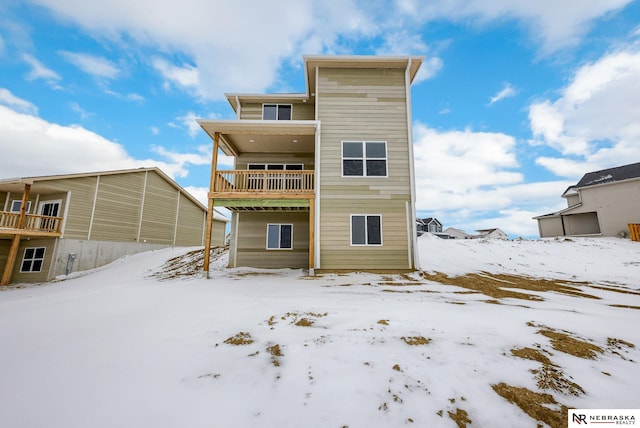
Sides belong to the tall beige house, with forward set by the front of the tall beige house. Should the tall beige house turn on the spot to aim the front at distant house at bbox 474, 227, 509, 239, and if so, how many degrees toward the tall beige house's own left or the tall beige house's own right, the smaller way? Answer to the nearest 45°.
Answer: approximately 45° to the tall beige house's own right

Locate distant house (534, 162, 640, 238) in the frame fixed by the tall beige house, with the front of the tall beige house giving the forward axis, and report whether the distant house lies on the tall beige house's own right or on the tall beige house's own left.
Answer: on the tall beige house's own right

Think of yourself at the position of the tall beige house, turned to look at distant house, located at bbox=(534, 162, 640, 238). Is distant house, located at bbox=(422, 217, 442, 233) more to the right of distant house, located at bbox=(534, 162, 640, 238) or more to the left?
left

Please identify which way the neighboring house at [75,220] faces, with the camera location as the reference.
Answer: facing away from the viewer and to the right of the viewer

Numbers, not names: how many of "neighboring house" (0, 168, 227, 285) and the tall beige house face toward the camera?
0

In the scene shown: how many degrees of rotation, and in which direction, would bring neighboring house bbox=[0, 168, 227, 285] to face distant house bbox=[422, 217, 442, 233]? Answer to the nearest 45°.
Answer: approximately 45° to its right

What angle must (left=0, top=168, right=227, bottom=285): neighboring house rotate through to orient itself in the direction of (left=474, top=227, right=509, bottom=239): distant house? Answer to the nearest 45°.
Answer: approximately 45° to its right

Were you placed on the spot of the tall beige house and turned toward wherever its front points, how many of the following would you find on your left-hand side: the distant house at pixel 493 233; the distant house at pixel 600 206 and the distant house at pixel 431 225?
0

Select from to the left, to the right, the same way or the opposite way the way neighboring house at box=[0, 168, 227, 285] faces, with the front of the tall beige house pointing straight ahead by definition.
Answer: the same way

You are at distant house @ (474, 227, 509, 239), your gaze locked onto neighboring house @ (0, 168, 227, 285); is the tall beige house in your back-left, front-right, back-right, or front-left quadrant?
front-left

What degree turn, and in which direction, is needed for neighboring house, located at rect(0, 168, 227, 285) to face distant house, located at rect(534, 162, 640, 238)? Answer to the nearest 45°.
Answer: approximately 90° to its right

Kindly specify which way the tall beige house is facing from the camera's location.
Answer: facing away from the viewer

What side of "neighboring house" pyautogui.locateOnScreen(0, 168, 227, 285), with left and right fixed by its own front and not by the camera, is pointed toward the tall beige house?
right

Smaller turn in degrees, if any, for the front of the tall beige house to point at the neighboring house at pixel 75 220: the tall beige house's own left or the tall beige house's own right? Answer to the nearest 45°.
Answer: approximately 90° to the tall beige house's own left
